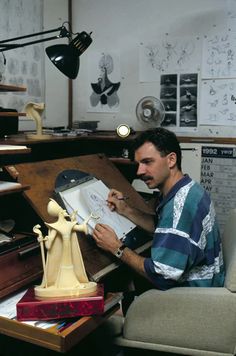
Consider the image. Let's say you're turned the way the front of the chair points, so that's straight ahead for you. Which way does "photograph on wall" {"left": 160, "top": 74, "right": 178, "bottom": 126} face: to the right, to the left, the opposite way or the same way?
to the left

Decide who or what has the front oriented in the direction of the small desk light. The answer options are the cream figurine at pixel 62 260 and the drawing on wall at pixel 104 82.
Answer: the drawing on wall

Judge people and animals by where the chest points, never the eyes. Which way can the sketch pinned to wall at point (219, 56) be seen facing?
toward the camera

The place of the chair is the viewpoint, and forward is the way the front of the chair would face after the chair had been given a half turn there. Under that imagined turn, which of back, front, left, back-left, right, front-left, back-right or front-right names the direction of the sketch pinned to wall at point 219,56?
left

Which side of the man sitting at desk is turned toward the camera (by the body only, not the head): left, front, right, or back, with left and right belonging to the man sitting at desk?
left

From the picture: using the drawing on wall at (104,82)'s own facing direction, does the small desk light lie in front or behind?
in front

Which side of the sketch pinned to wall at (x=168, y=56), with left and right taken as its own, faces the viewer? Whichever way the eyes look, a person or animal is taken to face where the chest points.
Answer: front

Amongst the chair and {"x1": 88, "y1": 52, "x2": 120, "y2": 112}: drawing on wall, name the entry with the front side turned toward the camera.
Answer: the drawing on wall

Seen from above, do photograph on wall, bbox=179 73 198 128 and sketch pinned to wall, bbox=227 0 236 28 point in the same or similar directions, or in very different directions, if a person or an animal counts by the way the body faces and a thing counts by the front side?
same or similar directions

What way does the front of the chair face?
to the viewer's left

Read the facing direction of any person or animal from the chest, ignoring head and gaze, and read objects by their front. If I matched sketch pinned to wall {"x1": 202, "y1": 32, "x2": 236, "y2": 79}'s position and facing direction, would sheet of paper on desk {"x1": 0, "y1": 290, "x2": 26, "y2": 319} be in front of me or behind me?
in front

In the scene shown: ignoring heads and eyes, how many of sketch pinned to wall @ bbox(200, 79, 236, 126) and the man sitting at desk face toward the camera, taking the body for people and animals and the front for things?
1

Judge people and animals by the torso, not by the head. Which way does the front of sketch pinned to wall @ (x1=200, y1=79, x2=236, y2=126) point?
toward the camera

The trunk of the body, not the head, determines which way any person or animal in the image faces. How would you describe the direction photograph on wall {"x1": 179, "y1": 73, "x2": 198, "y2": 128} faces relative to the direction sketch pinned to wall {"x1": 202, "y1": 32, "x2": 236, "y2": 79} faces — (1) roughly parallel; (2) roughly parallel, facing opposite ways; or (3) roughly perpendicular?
roughly parallel
